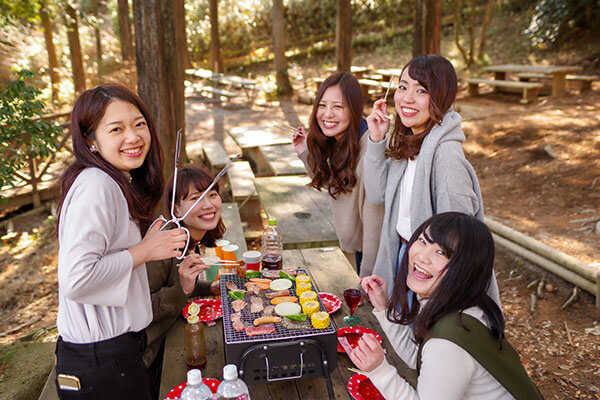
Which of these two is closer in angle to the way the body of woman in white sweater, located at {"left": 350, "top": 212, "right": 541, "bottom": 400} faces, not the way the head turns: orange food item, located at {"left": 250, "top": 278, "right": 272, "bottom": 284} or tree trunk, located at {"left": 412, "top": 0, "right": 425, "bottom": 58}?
the orange food item

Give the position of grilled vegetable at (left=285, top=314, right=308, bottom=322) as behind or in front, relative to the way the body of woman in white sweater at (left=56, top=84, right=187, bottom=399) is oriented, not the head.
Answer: in front

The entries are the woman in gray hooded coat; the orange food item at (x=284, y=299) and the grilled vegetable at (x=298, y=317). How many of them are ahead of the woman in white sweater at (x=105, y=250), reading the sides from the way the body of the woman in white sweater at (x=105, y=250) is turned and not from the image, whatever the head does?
3

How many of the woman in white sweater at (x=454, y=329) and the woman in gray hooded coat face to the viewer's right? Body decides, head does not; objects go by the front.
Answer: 0

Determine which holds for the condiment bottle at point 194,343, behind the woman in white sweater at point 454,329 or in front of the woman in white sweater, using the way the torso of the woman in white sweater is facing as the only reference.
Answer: in front

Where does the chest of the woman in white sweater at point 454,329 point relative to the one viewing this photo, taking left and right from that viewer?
facing to the left of the viewer

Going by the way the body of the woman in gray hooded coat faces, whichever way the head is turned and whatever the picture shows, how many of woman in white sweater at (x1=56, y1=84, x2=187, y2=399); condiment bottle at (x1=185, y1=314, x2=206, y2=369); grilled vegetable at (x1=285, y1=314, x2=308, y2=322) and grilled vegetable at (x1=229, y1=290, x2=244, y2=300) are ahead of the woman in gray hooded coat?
4

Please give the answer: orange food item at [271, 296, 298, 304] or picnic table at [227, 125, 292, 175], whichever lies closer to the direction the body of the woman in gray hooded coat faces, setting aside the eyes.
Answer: the orange food item

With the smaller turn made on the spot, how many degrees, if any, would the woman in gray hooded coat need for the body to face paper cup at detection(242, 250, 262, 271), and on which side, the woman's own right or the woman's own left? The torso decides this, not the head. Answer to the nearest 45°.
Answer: approximately 45° to the woman's own right

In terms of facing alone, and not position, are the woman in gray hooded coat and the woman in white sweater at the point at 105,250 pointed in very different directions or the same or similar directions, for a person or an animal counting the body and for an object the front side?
very different directions

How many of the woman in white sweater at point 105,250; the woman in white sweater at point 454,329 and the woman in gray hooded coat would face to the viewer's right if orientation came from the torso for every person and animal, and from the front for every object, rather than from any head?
1

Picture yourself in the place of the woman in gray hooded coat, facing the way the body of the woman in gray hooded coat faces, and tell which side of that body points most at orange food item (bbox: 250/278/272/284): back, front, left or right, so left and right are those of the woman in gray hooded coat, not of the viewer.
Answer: front

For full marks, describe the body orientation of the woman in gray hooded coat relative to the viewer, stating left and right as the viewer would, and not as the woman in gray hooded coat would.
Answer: facing the viewer and to the left of the viewer

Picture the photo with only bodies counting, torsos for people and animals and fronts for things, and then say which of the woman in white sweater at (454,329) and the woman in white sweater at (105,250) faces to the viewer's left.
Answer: the woman in white sweater at (454,329)
